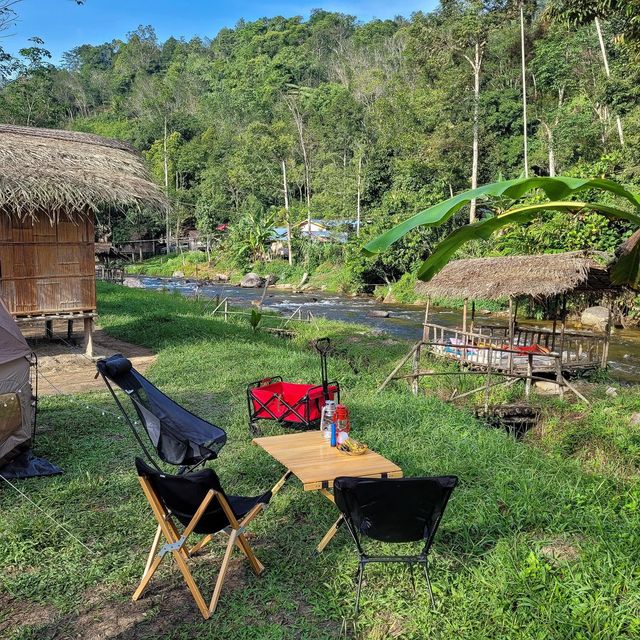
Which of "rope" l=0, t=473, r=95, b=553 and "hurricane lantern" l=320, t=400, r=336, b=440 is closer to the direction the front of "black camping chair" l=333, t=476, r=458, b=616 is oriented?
the hurricane lantern

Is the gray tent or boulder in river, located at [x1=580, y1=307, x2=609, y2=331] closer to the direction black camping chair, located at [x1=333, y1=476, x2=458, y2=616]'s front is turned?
the boulder in river

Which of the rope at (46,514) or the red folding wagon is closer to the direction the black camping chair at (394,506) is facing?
the red folding wagon

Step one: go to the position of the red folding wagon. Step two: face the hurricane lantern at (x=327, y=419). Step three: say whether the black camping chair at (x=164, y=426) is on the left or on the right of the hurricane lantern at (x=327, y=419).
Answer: right

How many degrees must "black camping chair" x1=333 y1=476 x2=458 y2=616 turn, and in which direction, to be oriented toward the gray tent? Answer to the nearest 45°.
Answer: approximately 45° to its left

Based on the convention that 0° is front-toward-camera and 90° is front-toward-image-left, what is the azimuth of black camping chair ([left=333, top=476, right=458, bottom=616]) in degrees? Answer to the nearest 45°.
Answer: approximately 180°

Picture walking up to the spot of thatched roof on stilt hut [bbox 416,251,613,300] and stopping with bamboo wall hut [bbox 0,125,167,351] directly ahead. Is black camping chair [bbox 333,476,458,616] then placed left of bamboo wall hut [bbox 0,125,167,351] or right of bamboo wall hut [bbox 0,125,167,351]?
left

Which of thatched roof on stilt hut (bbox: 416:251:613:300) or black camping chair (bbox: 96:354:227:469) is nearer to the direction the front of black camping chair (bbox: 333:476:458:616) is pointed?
the thatched roof on stilt hut
